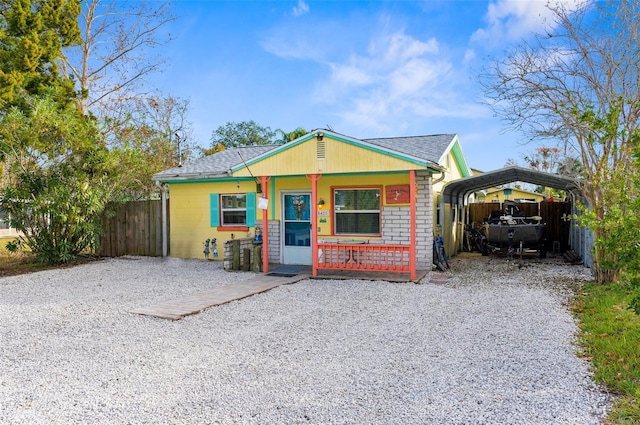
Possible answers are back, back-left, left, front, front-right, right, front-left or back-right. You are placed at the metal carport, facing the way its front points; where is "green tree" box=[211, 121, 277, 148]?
back-right

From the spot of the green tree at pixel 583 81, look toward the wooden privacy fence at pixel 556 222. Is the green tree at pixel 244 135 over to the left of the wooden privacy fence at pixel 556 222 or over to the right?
left

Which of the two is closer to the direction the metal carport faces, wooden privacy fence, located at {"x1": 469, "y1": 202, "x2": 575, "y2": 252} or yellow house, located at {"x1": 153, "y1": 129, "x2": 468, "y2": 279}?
the yellow house

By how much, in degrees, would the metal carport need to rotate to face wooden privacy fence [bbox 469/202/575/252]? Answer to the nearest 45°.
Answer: approximately 135° to its left

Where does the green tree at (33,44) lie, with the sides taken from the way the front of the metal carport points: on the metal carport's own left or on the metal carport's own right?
on the metal carport's own right

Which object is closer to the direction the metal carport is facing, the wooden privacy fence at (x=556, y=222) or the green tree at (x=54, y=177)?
the green tree

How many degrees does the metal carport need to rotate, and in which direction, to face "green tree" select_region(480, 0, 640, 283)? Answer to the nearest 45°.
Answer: approximately 45° to its left

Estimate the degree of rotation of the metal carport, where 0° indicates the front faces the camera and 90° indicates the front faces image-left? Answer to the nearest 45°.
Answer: approximately 0°

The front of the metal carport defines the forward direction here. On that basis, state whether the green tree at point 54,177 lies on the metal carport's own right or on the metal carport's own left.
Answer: on the metal carport's own right
